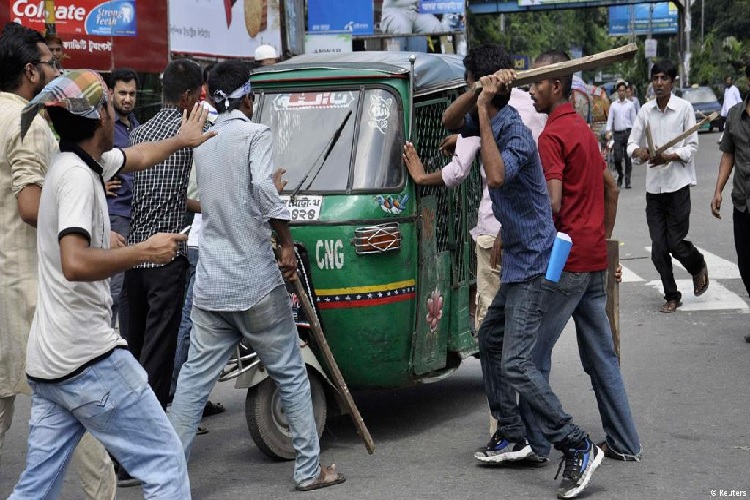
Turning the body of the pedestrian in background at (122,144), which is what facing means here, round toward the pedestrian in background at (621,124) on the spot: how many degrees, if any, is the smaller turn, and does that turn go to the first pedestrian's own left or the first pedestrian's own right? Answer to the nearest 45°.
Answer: approximately 90° to the first pedestrian's own left

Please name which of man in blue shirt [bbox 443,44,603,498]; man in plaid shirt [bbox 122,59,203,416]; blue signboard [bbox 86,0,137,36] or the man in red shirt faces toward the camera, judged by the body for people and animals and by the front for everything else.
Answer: the blue signboard

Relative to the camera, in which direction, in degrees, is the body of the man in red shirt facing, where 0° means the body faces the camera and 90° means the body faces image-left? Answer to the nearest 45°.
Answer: approximately 135°

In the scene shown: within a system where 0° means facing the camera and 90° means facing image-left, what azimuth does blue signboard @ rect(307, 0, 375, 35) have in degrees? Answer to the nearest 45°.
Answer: approximately 0°

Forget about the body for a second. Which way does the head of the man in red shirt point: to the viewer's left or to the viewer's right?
to the viewer's left

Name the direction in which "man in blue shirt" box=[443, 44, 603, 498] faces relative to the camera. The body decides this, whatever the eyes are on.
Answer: to the viewer's left

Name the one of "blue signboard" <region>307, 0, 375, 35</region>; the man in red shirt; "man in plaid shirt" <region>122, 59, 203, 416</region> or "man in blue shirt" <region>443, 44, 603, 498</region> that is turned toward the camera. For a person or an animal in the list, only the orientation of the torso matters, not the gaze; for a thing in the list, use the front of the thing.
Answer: the blue signboard

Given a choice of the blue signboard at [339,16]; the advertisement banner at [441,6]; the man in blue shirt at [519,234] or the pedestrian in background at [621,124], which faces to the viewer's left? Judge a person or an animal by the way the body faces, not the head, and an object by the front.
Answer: the man in blue shirt

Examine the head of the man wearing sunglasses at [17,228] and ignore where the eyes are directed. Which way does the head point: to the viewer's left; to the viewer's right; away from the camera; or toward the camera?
to the viewer's right
